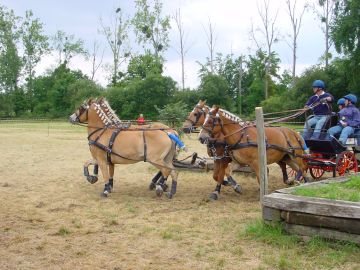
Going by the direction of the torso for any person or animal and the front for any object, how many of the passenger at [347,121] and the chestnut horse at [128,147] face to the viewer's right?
0

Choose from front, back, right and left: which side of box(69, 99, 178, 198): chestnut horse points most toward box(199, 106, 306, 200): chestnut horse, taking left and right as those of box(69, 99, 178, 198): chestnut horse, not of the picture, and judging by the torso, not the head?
back

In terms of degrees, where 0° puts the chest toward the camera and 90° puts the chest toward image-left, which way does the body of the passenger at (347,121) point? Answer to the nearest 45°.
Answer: approximately 45°

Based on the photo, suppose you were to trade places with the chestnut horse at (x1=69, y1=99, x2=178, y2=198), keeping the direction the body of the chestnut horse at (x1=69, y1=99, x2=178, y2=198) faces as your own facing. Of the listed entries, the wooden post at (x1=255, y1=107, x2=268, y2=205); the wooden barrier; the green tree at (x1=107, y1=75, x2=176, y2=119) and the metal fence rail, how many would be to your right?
2

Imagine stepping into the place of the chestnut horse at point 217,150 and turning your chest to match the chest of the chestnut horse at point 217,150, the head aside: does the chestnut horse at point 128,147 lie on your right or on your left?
on your right

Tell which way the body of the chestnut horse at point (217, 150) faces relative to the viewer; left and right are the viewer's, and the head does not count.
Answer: facing the viewer and to the left of the viewer

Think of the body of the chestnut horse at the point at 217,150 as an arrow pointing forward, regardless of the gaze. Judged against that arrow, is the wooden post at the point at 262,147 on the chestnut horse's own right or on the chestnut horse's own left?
on the chestnut horse's own left

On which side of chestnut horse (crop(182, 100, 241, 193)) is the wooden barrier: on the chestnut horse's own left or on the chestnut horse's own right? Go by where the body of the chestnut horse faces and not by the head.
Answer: on the chestnut horse's own left

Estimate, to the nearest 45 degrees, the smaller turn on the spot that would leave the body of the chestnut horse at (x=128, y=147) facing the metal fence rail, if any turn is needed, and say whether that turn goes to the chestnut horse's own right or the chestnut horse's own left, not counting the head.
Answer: approximately 90° to the chestnut horse's own right

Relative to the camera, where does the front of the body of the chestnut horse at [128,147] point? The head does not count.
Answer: to the viewer's left

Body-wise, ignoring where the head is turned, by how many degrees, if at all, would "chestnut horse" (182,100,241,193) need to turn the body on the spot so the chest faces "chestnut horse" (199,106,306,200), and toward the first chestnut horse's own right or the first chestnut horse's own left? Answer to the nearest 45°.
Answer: approximately 135° to the first chestnut horse's own left

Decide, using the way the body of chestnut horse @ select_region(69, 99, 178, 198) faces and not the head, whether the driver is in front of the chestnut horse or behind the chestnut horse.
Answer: behind

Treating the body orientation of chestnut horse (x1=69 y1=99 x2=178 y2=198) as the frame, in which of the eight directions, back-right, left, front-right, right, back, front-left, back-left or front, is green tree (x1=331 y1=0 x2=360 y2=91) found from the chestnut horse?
back-right
